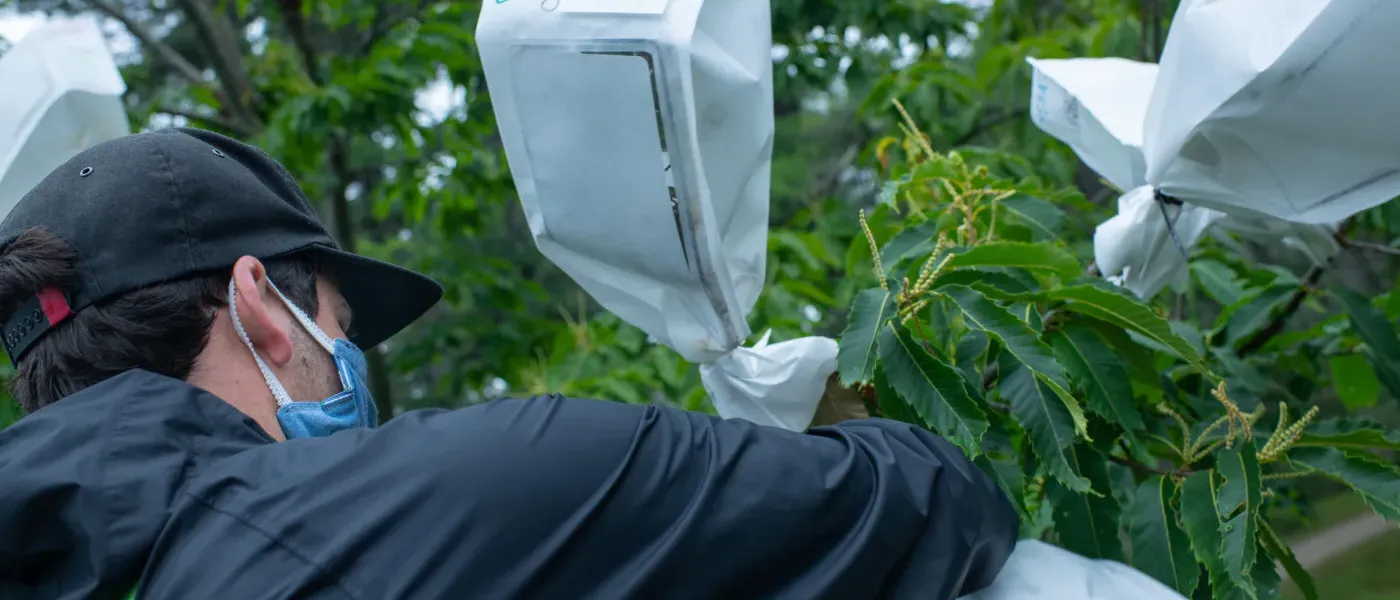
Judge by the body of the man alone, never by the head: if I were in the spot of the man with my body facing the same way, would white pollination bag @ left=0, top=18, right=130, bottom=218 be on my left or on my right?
on my left

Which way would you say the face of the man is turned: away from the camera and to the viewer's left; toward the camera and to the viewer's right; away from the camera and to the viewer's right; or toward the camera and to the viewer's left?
away from the camera and to the viewer's right

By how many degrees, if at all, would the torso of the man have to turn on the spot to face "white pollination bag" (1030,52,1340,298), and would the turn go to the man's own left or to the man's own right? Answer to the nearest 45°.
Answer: approximately 45° to the man's own right

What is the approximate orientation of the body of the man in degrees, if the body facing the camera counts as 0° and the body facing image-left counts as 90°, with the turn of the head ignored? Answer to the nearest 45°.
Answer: approximately 225°

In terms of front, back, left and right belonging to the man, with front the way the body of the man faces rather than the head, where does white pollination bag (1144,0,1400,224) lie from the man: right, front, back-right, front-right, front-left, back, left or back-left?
front-right
